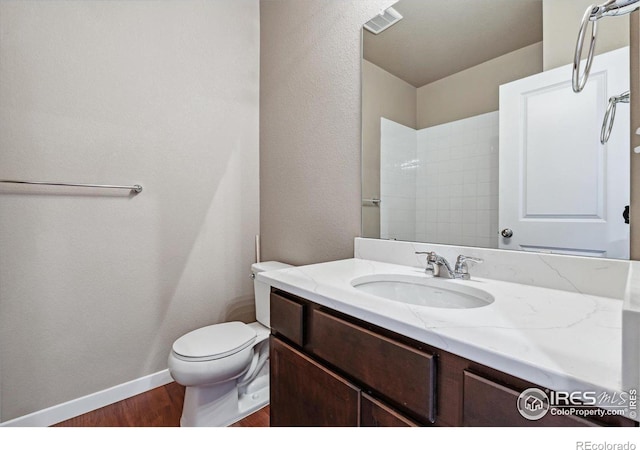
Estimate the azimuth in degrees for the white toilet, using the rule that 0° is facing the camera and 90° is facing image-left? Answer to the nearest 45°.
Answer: approximately 45°

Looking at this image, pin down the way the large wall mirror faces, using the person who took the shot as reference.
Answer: facing the viewer and to the left of the viewer

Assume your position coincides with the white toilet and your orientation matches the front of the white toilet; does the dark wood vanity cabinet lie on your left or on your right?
on your left

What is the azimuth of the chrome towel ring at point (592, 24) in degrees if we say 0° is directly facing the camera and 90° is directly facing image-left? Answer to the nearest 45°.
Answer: approximately 90°

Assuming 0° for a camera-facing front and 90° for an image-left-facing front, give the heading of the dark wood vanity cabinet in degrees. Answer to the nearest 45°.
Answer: approximately 45°

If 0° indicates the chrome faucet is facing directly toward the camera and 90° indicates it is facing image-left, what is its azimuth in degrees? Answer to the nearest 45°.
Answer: approximately 45°
